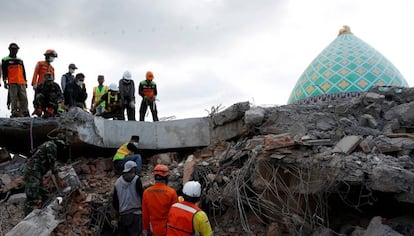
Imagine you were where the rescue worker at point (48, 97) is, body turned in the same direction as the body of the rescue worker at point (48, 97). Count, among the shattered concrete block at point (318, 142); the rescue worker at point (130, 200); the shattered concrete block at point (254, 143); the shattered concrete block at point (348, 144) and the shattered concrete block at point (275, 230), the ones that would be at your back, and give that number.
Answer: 0

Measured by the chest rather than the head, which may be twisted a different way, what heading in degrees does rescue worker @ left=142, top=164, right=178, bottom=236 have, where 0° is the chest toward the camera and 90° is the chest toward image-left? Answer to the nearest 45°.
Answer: approximately 180°

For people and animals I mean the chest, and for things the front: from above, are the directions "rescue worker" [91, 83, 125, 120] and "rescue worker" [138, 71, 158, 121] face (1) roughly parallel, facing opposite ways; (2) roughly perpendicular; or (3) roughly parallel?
roughly parallel

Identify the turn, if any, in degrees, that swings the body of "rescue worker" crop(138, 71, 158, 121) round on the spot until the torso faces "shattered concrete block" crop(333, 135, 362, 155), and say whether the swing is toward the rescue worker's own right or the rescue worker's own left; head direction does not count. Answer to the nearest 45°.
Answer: approximately 45° to the rescue worker's own left

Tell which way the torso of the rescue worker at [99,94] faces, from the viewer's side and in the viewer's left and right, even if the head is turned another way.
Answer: facing the viewer

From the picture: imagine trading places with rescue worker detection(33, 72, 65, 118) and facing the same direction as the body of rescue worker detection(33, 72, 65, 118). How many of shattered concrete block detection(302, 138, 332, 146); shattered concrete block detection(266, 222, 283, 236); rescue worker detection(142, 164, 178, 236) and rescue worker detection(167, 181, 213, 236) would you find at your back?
0

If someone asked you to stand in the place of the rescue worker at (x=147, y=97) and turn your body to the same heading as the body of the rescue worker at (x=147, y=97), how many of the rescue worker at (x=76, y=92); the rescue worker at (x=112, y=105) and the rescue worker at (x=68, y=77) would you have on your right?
3

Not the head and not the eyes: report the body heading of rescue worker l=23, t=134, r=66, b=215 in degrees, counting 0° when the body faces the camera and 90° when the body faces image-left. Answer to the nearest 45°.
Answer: approximately 270°

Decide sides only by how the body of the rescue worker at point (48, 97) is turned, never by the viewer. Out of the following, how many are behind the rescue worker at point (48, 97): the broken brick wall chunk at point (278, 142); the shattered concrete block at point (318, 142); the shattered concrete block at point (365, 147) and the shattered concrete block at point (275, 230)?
0

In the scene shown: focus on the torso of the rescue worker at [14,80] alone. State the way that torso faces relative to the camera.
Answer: toward the camera

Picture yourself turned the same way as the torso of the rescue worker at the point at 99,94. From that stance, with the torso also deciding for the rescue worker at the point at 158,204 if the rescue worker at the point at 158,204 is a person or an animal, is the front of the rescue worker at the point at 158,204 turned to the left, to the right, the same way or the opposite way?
the opposite way

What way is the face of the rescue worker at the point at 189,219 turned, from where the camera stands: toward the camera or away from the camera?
away from the camera

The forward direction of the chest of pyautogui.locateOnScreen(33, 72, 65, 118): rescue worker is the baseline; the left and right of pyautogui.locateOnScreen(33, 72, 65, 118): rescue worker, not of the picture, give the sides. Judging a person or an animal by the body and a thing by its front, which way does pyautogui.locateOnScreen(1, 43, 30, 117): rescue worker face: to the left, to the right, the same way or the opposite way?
the same way

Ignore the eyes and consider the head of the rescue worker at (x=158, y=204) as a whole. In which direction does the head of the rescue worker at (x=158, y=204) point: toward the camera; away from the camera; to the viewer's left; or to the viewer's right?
away from the camera

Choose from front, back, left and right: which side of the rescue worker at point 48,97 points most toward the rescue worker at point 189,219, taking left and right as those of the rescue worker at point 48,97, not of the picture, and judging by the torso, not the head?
front
